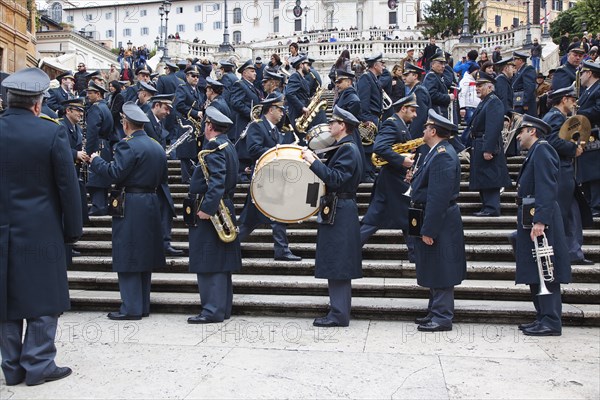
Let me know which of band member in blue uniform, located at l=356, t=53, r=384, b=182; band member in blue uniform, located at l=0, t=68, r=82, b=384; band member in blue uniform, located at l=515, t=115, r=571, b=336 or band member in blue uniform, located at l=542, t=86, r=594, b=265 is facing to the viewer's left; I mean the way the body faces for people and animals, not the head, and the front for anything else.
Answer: band member in blue uniform, located at l=515, t=115, r=571, b=336

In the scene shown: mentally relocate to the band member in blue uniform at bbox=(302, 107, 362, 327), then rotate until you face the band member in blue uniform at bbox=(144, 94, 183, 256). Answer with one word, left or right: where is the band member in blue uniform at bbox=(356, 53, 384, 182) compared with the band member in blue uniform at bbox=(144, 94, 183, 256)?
right

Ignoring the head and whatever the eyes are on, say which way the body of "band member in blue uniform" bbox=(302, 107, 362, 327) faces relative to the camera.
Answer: to the viewer's left

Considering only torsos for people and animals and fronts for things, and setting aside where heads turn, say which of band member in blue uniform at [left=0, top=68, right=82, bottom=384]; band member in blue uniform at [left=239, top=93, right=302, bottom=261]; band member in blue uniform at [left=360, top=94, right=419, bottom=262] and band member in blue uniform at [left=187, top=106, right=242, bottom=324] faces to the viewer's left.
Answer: band member in blue uniform at [left=187, top=106, right=242, bottom=324]

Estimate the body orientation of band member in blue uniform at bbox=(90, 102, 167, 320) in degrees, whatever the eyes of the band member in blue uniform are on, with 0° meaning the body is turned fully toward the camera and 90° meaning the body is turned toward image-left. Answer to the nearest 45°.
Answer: approximately 135°

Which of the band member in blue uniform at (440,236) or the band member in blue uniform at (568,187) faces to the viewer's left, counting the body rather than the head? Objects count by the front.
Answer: the band member in blue uniform at (440,236)
